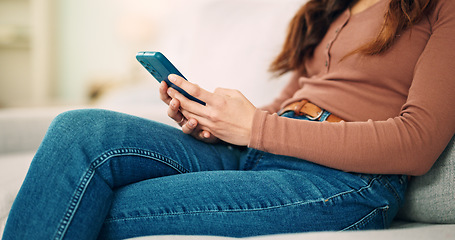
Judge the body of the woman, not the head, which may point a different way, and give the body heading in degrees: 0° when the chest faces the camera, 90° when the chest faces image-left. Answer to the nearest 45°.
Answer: approximately 45°
